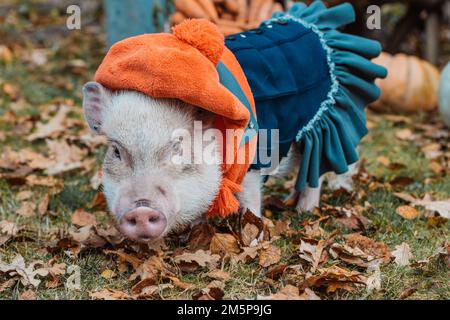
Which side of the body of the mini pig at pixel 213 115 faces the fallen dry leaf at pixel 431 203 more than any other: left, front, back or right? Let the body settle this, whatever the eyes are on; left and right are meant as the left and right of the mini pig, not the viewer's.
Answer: back

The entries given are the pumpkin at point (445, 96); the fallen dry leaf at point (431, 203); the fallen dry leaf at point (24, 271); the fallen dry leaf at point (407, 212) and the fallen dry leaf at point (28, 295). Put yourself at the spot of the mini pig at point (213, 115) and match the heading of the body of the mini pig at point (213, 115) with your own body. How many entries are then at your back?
3

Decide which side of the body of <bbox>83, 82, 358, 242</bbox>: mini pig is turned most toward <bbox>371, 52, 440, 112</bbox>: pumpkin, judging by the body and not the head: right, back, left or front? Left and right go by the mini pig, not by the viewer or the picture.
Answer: back

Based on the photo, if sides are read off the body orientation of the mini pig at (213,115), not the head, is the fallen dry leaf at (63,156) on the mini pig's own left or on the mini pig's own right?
on the mini pig's own right

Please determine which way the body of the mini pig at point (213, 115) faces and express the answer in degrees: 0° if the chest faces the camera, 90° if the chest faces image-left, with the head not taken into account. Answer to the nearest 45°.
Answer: approximately 45°

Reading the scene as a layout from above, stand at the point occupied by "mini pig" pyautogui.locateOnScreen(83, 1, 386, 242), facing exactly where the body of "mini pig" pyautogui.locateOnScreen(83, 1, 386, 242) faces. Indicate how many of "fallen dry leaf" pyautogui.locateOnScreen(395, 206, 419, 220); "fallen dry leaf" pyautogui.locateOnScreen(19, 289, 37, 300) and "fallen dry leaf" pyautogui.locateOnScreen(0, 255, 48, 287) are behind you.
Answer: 1

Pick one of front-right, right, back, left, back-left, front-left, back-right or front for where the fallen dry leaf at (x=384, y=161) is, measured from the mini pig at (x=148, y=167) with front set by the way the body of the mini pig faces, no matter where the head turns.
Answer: back

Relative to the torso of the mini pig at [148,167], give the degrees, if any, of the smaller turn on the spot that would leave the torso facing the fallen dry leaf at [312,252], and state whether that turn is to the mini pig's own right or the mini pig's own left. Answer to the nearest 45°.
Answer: approximately 135° to the mini pig's own left

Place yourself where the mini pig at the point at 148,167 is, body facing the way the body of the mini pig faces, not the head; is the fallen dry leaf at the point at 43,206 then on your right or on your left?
on your right
